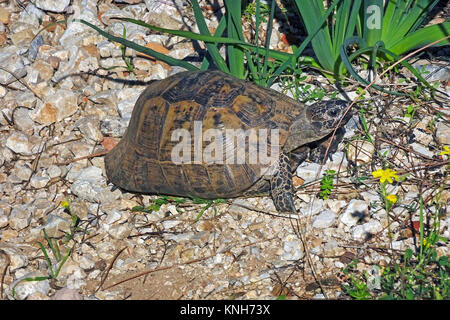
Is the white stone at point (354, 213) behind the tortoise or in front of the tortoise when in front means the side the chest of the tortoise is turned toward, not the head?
in front

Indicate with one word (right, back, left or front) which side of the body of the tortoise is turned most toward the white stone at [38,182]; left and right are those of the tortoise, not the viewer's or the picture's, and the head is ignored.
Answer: back

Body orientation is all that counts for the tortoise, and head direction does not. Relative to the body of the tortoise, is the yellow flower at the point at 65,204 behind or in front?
behind

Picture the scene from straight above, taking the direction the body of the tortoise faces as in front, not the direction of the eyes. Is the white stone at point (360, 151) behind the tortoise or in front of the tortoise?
in front

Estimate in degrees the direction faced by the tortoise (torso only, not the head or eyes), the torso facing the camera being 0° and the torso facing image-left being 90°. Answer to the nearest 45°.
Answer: approximately 270°

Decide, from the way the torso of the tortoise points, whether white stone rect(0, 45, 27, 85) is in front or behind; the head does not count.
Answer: behind

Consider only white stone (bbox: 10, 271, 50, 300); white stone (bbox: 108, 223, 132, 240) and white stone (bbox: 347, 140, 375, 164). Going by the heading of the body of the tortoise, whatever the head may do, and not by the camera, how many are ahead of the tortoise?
1

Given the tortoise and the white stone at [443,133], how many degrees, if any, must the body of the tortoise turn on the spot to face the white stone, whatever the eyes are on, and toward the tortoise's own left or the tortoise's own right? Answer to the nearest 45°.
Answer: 0° — it already faces it

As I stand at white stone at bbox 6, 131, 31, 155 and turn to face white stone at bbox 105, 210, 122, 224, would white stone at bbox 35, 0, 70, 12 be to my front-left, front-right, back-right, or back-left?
back-left

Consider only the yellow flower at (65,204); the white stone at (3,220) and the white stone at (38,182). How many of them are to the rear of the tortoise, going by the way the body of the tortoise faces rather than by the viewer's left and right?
3

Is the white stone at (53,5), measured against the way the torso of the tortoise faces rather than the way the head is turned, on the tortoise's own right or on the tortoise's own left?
on the tortoise's own left

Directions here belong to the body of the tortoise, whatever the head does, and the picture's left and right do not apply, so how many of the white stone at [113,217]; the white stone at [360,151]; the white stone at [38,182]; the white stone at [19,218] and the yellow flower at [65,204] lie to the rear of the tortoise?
4

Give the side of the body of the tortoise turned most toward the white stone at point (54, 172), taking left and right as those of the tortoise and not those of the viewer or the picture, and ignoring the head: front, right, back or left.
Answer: back

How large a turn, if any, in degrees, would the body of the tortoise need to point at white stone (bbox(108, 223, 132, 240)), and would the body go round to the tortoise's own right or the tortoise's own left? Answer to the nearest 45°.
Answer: approximately 135° to the tortoise's own right

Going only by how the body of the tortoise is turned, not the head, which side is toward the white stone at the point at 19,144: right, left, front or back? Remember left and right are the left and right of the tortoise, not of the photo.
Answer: back

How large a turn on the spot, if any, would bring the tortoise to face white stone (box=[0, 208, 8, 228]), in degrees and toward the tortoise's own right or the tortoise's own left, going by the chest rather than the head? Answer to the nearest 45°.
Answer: approximately 180°
